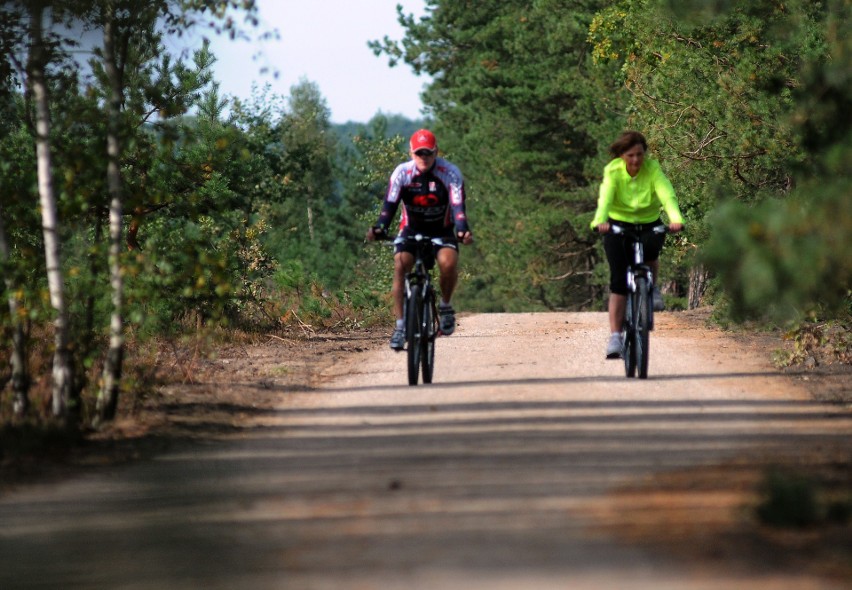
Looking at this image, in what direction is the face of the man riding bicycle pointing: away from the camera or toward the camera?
toward the camera

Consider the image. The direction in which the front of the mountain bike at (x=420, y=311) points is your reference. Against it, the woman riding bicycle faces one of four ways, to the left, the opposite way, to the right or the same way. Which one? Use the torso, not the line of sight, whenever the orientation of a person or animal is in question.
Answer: the same way

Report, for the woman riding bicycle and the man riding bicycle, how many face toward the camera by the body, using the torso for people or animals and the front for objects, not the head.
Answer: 2

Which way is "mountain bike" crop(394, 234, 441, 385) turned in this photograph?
toward the camera

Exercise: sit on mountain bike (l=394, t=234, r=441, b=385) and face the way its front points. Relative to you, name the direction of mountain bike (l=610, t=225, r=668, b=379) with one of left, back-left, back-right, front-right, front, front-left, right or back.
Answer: left

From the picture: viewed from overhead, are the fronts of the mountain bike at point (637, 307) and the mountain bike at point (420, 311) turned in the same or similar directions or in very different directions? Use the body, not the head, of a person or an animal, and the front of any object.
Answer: same or similar directions

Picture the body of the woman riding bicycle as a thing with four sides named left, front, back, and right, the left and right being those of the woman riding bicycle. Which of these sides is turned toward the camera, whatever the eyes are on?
front

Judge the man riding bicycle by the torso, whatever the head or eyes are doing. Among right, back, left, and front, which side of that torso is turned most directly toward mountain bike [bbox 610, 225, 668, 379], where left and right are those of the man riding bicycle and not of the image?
left

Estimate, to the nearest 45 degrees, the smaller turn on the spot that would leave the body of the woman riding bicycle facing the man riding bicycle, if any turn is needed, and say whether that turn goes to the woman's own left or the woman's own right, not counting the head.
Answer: approximately 90° to the woman's own right

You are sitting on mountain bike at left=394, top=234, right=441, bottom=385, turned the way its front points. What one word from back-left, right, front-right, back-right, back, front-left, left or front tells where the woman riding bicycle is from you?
left
